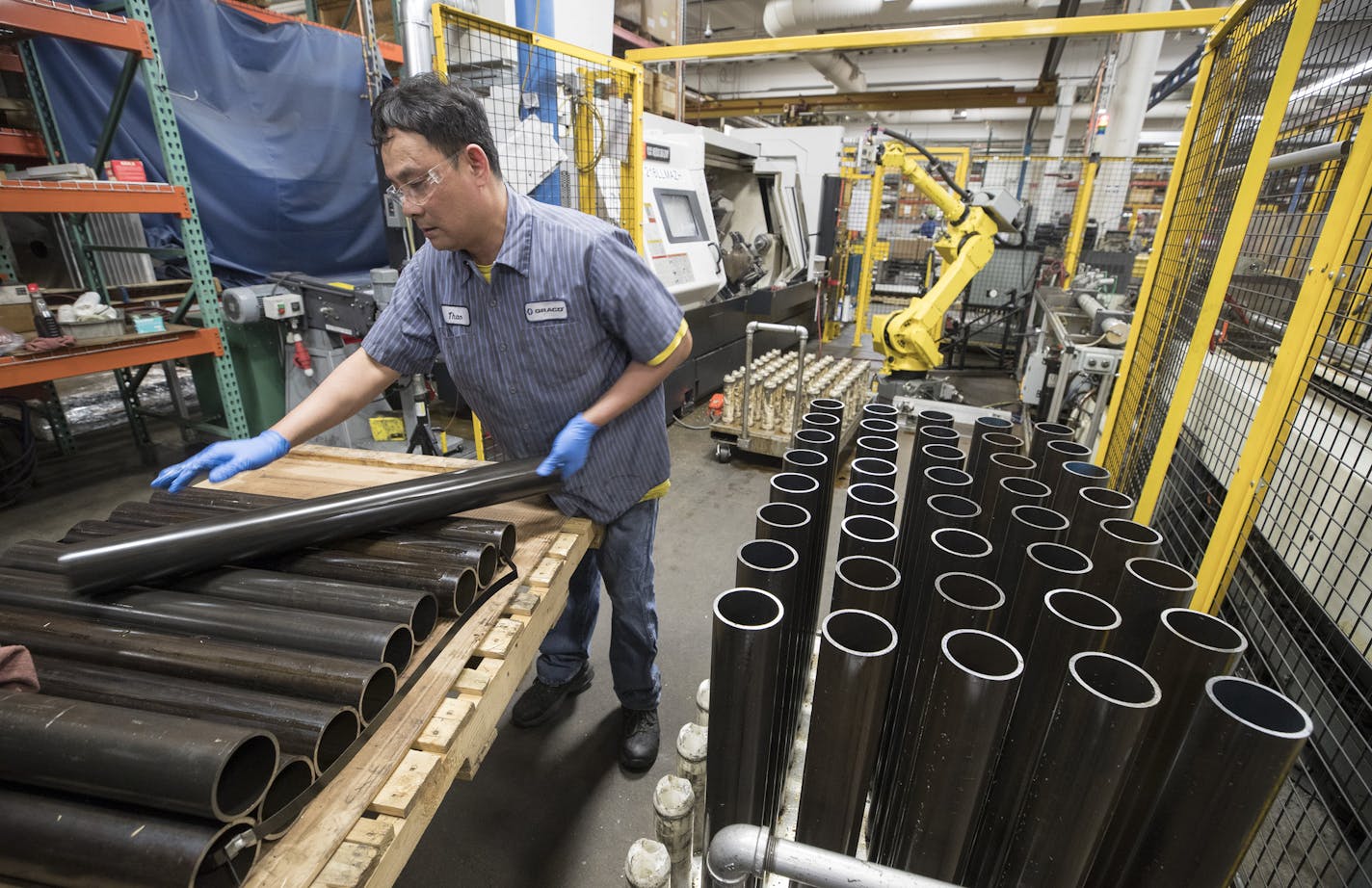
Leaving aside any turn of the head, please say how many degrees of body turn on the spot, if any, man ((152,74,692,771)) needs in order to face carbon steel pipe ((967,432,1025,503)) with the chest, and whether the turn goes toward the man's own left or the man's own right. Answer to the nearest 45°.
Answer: approximately 135° to the man's own left

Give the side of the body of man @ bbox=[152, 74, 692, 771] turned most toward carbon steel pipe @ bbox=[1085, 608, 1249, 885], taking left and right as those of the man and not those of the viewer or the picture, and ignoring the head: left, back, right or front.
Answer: left

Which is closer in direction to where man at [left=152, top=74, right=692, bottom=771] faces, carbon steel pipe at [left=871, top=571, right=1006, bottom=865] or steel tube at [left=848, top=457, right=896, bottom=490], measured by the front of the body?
the carbon steel pipe

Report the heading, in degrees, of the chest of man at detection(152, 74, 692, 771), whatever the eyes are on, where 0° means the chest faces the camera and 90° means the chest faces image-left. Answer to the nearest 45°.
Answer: approximately 45°

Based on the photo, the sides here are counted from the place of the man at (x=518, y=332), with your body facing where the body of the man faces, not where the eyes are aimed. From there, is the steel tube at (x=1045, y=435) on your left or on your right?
on your left

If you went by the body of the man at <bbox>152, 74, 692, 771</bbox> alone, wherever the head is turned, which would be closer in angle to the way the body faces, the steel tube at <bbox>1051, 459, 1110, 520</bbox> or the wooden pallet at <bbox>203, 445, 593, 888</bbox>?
the wooden pallet

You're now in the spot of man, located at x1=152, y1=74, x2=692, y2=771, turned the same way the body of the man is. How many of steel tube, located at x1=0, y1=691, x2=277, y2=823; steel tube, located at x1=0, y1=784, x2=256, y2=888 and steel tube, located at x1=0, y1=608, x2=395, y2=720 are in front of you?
3

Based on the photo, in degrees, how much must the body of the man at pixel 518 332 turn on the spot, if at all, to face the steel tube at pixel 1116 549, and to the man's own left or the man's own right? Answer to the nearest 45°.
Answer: approximately 90° to the man's own left

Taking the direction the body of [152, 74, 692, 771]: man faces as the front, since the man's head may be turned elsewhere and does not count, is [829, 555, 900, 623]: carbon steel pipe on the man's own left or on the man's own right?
on the man's own left

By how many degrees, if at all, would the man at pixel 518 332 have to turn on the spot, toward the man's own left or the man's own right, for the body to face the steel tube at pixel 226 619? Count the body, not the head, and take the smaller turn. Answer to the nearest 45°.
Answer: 0° — they already face it

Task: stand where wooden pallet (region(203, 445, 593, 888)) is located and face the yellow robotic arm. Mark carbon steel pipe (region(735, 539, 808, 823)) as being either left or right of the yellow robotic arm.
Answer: right

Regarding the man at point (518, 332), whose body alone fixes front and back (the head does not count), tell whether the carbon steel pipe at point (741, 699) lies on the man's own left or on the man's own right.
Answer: on the man's own left
